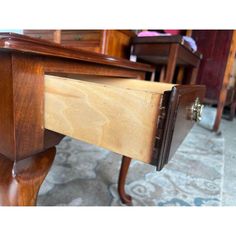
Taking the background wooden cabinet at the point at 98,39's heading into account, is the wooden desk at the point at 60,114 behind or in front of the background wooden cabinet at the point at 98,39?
in front

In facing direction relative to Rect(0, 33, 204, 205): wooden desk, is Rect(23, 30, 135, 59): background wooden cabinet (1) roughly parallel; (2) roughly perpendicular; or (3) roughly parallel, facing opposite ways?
roughly perpendicular

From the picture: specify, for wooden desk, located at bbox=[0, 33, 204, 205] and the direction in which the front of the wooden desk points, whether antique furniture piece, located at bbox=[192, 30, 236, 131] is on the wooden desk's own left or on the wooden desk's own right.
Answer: on the wooden desk's own left

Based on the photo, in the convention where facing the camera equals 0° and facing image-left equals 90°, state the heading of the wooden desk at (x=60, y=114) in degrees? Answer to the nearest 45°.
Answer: approximately 315°

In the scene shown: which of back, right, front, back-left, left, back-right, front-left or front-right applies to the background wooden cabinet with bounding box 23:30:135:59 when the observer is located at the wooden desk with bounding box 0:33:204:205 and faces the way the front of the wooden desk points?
back-left

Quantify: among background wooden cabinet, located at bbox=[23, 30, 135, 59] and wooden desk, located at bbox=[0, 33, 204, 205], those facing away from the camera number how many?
0
